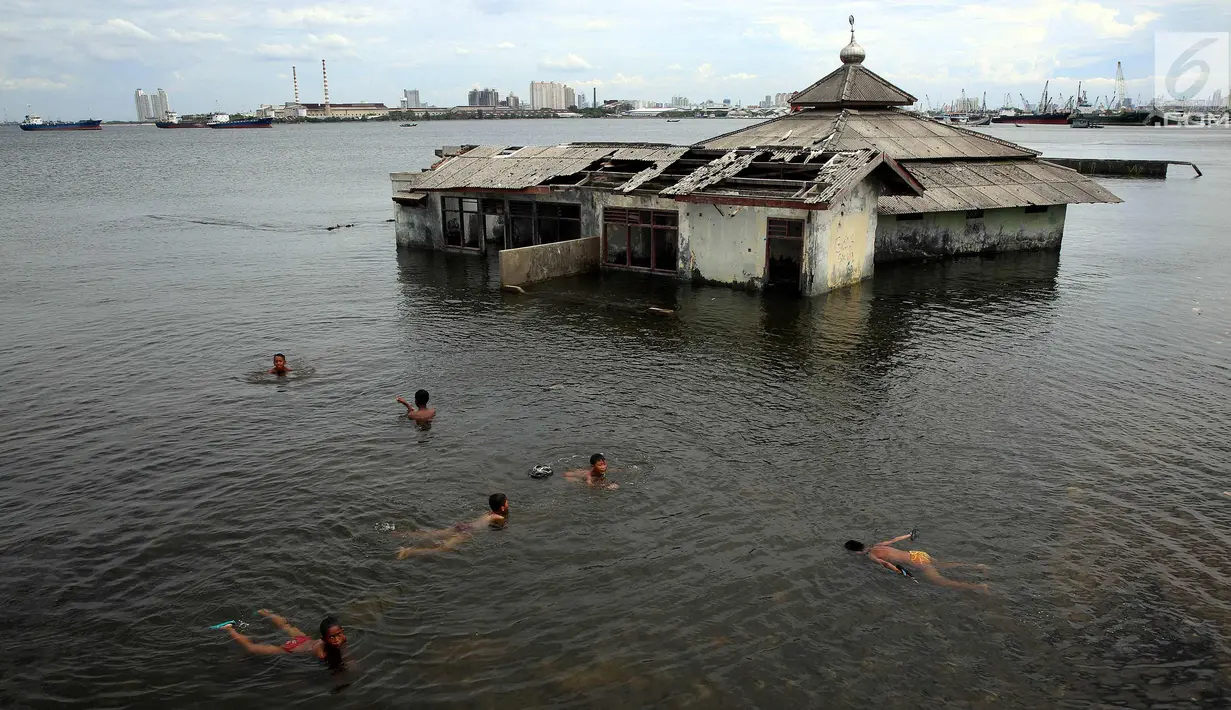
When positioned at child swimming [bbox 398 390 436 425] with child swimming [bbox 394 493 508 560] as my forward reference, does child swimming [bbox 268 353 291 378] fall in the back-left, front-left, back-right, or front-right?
back-right

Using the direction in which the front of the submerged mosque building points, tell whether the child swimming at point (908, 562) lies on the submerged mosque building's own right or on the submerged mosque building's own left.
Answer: on the submerged mosque building's own left

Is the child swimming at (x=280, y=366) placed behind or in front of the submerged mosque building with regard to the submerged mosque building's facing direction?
in front

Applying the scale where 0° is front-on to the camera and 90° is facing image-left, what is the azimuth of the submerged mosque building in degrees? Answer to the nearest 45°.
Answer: approximately 45°

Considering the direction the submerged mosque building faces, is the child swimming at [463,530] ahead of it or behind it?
ahead

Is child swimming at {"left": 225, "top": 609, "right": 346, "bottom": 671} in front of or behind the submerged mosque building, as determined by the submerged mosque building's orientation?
in front

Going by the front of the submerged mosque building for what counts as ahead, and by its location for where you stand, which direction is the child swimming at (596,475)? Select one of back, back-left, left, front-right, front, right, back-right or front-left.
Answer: front-left
